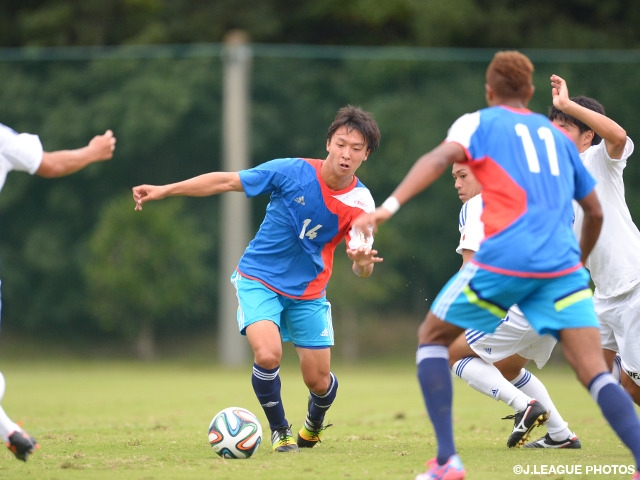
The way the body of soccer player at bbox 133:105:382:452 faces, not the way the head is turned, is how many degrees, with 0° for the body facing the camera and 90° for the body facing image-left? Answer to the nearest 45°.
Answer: approximately 0°

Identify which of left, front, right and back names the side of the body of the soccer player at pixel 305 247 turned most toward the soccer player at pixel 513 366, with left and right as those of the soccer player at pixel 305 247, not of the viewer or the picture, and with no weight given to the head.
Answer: left

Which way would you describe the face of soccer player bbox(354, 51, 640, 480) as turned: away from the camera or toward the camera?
away from the camera

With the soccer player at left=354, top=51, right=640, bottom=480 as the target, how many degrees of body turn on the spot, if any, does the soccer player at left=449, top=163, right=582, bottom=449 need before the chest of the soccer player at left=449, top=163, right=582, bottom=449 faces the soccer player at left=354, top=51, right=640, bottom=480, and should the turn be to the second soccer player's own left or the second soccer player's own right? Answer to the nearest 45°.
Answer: approximately 45° to the second soccer player's own left

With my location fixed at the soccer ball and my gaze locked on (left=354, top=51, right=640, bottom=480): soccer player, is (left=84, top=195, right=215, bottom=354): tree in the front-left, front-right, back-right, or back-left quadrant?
back-left

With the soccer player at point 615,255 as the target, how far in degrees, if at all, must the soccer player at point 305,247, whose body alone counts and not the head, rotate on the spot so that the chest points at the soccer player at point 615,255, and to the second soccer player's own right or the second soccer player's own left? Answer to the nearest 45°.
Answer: approximately 90° to the second soccer player's own left

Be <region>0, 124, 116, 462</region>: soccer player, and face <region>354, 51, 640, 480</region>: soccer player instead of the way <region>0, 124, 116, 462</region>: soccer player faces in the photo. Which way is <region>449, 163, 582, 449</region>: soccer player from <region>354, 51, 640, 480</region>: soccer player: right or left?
left

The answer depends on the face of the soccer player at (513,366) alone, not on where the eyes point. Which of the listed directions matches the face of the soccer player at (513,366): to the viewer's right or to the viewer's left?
to the viewer's left

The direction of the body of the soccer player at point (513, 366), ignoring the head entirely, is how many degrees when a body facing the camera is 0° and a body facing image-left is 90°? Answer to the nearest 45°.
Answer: approximately 45°
